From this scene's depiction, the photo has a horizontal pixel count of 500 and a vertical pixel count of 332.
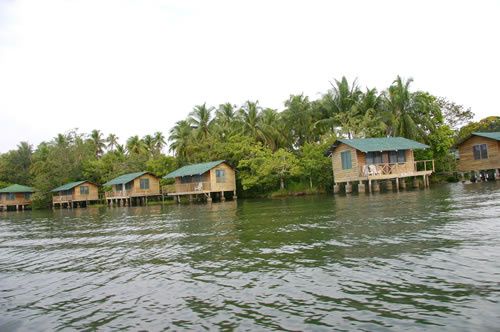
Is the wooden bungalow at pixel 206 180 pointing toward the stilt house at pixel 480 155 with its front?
no

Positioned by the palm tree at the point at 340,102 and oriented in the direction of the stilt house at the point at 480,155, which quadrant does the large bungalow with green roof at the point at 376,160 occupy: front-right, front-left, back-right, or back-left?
front-right

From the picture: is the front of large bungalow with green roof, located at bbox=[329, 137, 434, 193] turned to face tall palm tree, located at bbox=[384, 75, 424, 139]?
no

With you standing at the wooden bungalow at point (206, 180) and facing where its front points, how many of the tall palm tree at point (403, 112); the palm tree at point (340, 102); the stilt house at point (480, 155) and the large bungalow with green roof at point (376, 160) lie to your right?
0

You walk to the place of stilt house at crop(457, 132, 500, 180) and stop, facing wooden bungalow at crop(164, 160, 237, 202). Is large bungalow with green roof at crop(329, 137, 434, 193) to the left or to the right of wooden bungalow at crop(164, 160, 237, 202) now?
left

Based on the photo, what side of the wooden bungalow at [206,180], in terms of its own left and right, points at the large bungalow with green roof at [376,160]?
left

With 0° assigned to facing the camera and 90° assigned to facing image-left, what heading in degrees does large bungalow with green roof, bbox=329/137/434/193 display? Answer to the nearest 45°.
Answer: approximately 315°

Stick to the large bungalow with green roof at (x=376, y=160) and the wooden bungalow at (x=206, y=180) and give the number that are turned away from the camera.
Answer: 0

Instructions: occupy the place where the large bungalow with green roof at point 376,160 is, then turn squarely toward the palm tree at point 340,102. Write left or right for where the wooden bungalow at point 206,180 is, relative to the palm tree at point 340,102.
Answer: left

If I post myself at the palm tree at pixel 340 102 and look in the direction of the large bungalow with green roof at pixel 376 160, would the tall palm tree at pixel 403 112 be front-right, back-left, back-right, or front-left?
front-left

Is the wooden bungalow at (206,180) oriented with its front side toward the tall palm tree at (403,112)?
no

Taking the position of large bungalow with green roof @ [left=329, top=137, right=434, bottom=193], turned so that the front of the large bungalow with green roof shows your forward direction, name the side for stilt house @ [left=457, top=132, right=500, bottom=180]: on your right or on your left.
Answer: on your left

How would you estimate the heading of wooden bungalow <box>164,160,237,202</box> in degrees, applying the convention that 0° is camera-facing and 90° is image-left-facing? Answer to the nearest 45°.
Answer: approximately 45°

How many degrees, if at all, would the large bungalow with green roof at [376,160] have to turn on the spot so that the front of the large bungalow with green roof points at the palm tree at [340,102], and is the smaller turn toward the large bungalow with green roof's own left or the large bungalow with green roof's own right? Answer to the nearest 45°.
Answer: approximately 135° to the large bungalow with green roof's own left

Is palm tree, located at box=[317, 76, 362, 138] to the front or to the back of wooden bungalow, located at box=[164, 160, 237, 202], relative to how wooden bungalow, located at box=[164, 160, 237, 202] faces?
to the back
